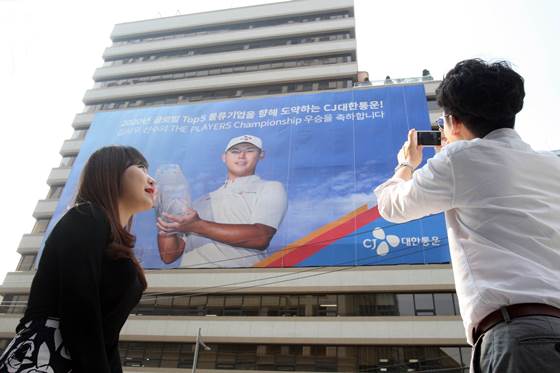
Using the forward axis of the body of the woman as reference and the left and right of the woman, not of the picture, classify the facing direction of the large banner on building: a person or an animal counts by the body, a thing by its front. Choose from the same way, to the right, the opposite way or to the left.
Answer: to the right

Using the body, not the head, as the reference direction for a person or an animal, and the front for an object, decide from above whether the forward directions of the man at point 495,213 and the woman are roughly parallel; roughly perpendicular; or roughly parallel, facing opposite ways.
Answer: roughly perpendicular

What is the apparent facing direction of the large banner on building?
toward the camera

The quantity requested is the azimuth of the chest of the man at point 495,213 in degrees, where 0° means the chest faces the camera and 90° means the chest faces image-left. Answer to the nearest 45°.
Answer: approximately 135°

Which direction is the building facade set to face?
toward the camera

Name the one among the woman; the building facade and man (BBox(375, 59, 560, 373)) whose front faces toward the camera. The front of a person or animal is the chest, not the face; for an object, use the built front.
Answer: the building facade

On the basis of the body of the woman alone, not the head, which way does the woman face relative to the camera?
to the viewer's right

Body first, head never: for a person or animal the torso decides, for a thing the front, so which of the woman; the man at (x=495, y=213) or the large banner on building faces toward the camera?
the large banner on building

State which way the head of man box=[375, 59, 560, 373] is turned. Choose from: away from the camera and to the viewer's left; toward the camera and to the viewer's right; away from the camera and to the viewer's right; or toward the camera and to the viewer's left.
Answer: away from the camera and to the viewer's left

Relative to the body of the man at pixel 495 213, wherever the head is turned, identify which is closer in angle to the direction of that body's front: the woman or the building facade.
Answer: the building facade

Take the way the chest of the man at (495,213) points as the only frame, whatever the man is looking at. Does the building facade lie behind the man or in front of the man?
in front

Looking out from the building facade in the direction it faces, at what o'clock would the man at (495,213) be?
The man is roughly at 12 o'clock from the building facade.

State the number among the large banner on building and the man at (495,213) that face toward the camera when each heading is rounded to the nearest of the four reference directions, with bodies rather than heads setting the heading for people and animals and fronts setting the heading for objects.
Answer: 1

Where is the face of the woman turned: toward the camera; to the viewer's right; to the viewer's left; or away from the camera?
to the viewer's right

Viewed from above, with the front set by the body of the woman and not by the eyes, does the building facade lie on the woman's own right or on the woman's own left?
on the woman's own left
